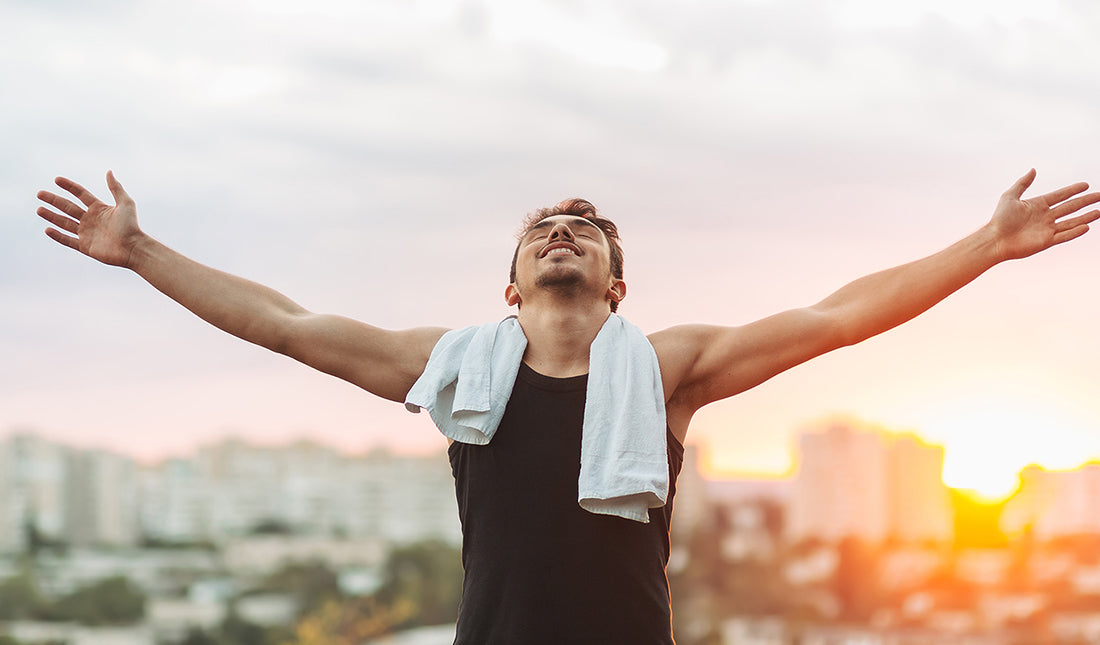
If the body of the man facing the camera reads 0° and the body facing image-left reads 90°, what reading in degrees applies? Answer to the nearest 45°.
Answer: approximately 0°
